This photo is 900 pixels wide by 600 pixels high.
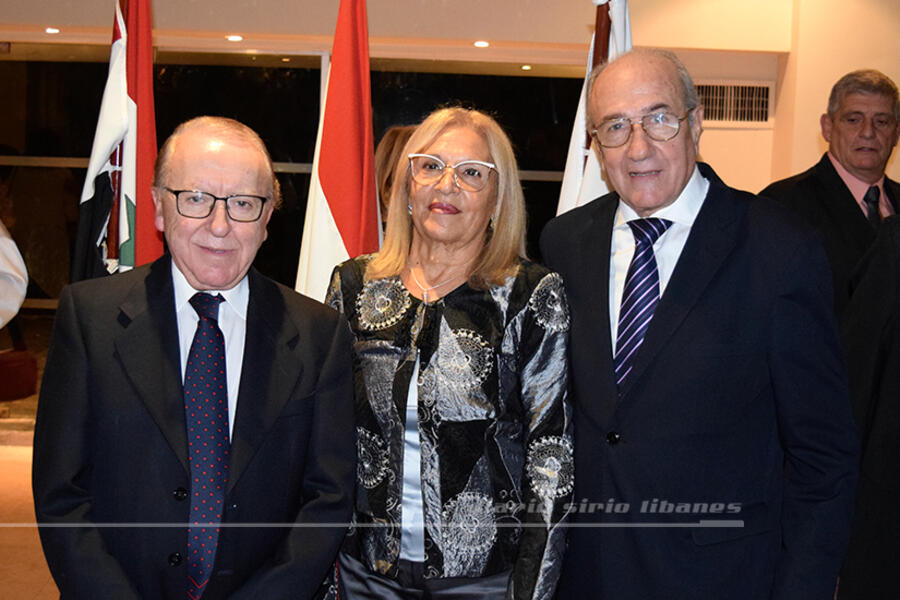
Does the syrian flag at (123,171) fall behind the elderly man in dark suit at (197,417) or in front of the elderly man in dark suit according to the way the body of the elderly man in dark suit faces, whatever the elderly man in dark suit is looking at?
behind

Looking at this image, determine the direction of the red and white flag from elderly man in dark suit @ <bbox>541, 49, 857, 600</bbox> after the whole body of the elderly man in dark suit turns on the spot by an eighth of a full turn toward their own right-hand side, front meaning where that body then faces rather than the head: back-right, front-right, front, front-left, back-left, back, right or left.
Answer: front-right

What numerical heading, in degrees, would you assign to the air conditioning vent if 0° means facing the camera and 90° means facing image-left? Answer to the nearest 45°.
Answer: approximately 0°

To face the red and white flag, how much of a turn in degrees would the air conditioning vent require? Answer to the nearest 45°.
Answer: approximately 45° to its right

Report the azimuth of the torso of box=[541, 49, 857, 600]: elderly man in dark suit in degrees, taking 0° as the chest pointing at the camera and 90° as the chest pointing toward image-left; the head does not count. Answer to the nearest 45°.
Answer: approximately 45°

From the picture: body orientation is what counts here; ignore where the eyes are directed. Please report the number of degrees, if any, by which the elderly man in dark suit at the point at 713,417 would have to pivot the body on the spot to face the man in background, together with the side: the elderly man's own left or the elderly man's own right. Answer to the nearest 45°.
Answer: approximately 135° to the elderly man's own right

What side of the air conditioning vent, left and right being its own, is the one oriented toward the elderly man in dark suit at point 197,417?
front

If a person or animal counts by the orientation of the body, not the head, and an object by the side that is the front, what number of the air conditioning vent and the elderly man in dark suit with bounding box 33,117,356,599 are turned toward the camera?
2

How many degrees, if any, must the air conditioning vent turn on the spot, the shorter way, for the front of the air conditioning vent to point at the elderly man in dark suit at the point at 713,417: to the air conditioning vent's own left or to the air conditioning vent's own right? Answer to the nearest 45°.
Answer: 0° — it already faces them
